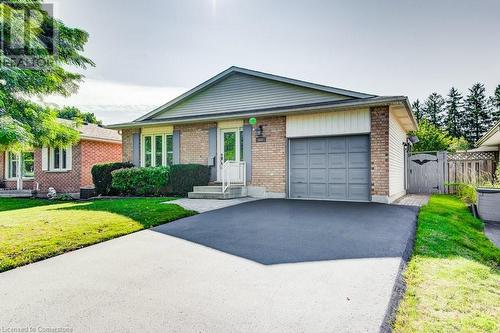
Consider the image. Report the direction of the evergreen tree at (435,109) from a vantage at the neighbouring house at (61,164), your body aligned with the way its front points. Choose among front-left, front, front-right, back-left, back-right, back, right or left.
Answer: back-left

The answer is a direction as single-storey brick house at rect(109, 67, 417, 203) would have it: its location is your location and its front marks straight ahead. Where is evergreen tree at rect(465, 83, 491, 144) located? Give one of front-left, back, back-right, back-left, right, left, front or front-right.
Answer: back

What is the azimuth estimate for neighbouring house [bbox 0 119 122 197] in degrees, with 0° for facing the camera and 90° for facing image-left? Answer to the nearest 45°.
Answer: approximately 45°

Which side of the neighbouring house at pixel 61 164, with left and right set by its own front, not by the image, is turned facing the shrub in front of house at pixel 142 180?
left

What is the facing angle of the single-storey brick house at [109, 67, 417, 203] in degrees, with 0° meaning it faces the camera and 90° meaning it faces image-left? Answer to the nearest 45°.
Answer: approximately 45°

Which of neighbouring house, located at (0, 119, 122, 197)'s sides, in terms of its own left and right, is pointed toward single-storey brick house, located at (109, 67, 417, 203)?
left

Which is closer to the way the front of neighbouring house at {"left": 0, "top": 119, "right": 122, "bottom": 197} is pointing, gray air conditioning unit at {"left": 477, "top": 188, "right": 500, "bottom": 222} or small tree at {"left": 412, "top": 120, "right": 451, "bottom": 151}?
the gray air conditioning unit
